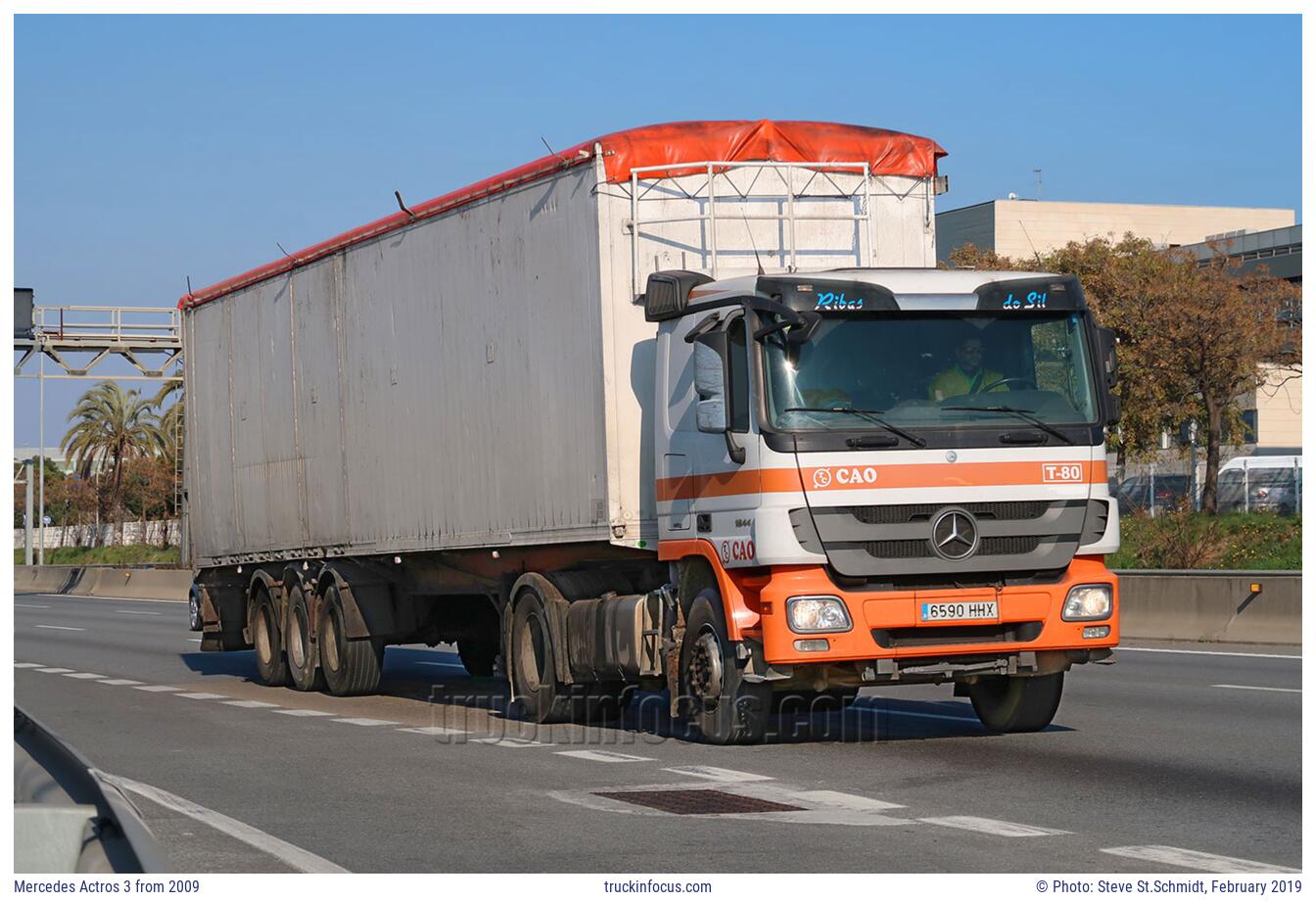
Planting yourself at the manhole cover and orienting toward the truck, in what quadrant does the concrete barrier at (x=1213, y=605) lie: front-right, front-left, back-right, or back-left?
front-right

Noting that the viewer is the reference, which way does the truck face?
facing the viewer and to the right of the viewer

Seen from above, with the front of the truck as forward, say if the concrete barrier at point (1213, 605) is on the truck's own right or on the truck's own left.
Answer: on the truck's own left

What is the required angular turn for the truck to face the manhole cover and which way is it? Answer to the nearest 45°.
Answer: approximately 45° to its right

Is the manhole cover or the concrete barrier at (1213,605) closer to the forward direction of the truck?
the manhole cover

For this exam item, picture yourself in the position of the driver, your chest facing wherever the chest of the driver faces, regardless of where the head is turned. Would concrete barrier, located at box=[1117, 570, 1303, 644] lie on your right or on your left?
on your left

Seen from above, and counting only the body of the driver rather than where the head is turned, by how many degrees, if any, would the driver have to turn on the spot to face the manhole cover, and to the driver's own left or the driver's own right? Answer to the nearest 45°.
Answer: approximately 90° to the driver's own right

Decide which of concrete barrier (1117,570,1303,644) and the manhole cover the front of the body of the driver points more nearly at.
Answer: the manhole cover
